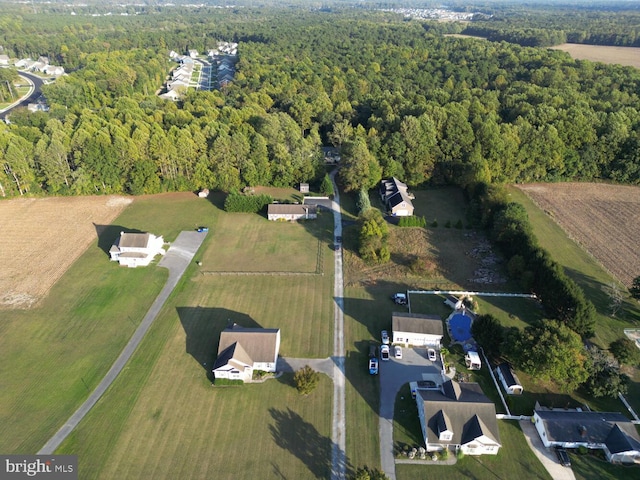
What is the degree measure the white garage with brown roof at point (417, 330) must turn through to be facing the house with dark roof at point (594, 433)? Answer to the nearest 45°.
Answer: approximately 45° to its left

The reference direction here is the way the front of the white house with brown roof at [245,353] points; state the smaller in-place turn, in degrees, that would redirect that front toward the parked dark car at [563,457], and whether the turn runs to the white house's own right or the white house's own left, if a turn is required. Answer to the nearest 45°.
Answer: approximately 45° to the white house's own left

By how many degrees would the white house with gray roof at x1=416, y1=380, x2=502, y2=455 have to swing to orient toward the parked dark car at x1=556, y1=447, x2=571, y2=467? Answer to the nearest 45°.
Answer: approximately 90° to its left

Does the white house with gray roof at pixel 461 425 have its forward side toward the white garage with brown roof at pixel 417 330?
no

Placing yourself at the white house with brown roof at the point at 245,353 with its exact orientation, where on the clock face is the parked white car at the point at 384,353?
The parked white car is roughly at 9 o'clock from the white house with brown roof.

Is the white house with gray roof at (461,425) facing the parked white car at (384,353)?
no

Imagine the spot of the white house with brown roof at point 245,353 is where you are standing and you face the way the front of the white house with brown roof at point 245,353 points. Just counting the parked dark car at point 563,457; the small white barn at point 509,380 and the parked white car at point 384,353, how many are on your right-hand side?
0

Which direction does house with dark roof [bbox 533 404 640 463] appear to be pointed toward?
toward the camera

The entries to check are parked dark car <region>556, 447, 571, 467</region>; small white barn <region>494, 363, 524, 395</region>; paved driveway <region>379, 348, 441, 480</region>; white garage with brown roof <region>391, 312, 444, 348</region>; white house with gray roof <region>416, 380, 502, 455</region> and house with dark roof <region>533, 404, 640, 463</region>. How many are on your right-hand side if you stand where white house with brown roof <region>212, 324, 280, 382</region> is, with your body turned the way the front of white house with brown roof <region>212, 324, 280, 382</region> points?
0

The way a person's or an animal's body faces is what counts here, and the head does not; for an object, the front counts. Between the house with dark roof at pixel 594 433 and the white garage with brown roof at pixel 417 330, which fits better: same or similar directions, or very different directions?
same or similar directions

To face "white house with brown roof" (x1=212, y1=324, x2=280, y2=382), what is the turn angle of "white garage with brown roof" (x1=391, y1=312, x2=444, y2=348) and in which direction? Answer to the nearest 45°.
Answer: approximately 45° to its right

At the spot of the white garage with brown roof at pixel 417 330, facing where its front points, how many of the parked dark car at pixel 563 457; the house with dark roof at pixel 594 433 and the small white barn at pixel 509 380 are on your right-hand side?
0

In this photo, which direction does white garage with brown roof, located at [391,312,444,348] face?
toward the camera

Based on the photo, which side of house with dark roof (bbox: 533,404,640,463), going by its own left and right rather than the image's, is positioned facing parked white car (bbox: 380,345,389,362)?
right

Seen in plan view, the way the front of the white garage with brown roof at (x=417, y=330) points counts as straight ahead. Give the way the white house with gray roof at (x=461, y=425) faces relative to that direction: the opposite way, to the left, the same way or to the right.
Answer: the same way
